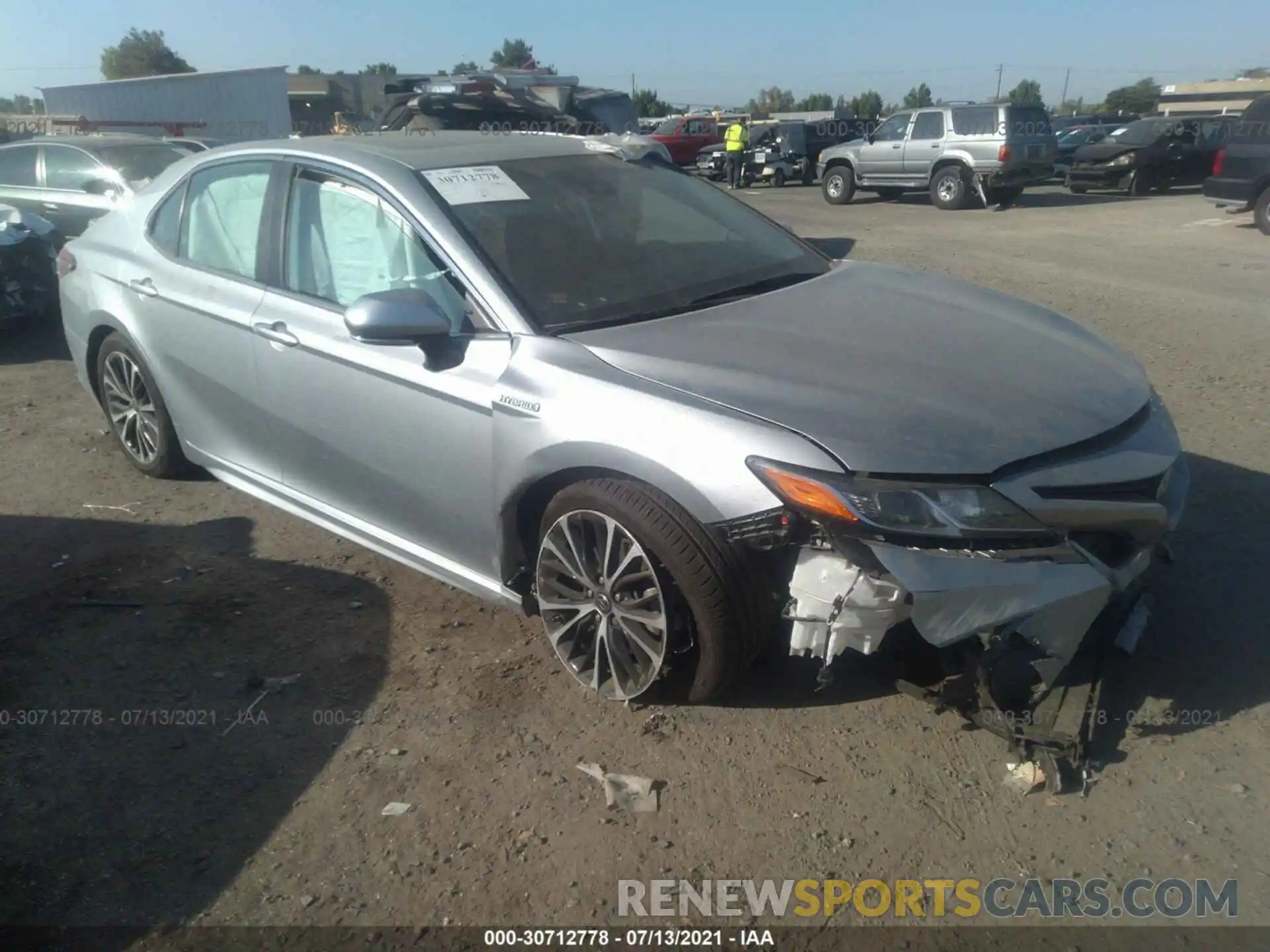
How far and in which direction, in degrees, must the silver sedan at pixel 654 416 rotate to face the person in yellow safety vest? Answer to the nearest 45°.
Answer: approximately 135° to its left

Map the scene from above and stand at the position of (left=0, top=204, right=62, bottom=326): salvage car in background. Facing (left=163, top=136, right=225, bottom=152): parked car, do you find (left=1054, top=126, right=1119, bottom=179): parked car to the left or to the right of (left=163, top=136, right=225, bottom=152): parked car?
right

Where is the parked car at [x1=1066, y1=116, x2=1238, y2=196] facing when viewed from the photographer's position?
facing the viewer and to the left of the viewer

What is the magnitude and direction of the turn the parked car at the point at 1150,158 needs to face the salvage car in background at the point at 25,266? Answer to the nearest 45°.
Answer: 0° — it already faces it

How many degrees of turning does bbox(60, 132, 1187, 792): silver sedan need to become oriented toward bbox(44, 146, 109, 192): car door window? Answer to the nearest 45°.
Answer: approximately 180°

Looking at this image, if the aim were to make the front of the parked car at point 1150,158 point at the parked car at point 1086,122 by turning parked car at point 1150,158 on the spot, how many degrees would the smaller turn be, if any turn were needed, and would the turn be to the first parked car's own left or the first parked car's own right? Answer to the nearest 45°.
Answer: approximately 135° to the first parked car's own right

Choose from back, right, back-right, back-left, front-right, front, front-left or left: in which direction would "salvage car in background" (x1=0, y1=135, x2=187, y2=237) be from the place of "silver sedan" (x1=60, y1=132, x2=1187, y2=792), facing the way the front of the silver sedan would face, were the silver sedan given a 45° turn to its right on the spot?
back-right

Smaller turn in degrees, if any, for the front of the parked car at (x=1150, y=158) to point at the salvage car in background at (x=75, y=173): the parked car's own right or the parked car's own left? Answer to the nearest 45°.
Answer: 0° — it already faces it

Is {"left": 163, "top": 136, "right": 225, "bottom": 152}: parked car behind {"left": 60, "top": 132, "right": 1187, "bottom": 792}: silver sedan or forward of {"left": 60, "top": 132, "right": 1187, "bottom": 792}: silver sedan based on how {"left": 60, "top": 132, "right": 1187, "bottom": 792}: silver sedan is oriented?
behind

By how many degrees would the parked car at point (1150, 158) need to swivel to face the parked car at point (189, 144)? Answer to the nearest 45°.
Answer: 0° — it already faces it

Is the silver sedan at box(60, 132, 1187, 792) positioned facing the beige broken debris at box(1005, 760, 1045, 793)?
yes

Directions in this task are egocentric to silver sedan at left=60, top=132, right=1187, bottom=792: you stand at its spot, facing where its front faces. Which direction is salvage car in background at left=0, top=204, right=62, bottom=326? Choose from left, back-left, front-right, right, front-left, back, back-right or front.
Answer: back

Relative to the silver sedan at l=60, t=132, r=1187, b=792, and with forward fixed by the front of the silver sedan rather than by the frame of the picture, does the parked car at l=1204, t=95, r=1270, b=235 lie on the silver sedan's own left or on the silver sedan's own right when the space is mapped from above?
on the silver sedan's own left
